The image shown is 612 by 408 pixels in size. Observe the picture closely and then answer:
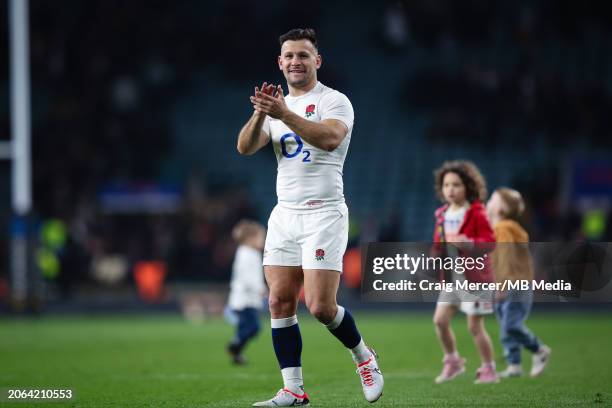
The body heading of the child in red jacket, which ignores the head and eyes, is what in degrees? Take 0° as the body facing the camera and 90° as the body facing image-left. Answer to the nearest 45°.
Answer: approximately 45°
